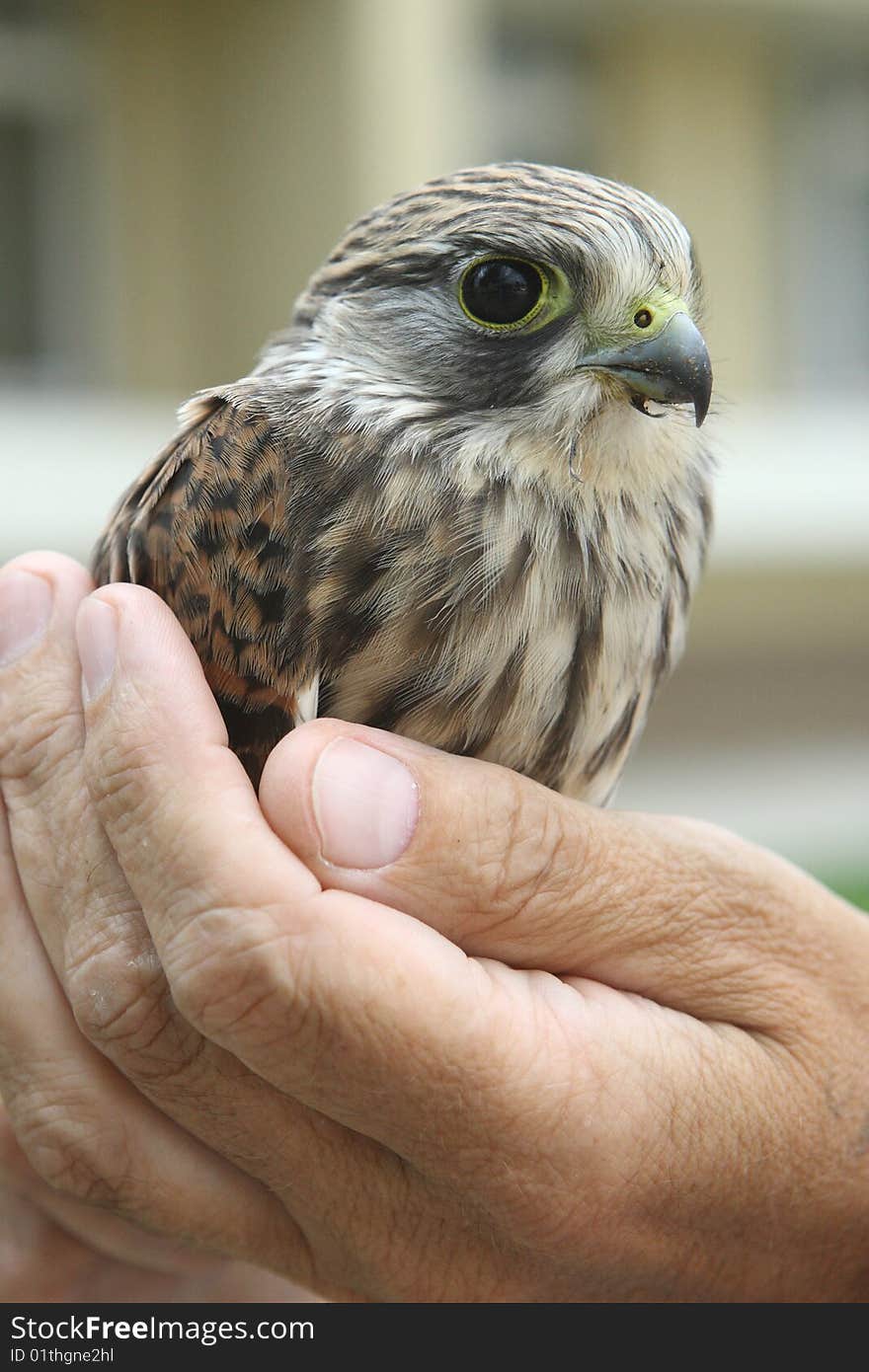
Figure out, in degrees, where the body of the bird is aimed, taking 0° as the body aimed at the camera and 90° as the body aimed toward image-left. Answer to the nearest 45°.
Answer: approximately 315°
